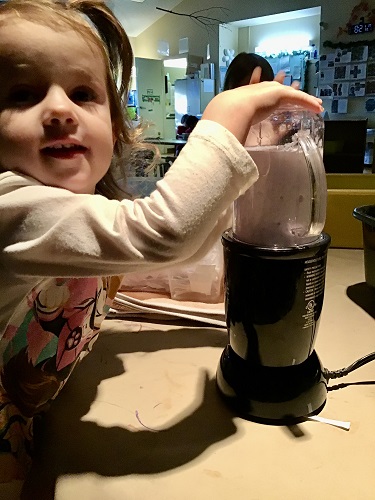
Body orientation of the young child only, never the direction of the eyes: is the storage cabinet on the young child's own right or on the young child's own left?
on the young child's own left

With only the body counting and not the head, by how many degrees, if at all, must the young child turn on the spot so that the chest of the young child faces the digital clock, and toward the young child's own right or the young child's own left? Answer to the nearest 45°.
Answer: approximately 90° to the young child's own left

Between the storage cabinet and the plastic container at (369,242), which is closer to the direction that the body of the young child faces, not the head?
the plastic container

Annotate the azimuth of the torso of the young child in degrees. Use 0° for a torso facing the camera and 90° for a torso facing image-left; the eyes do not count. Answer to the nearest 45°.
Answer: approximately 315°
